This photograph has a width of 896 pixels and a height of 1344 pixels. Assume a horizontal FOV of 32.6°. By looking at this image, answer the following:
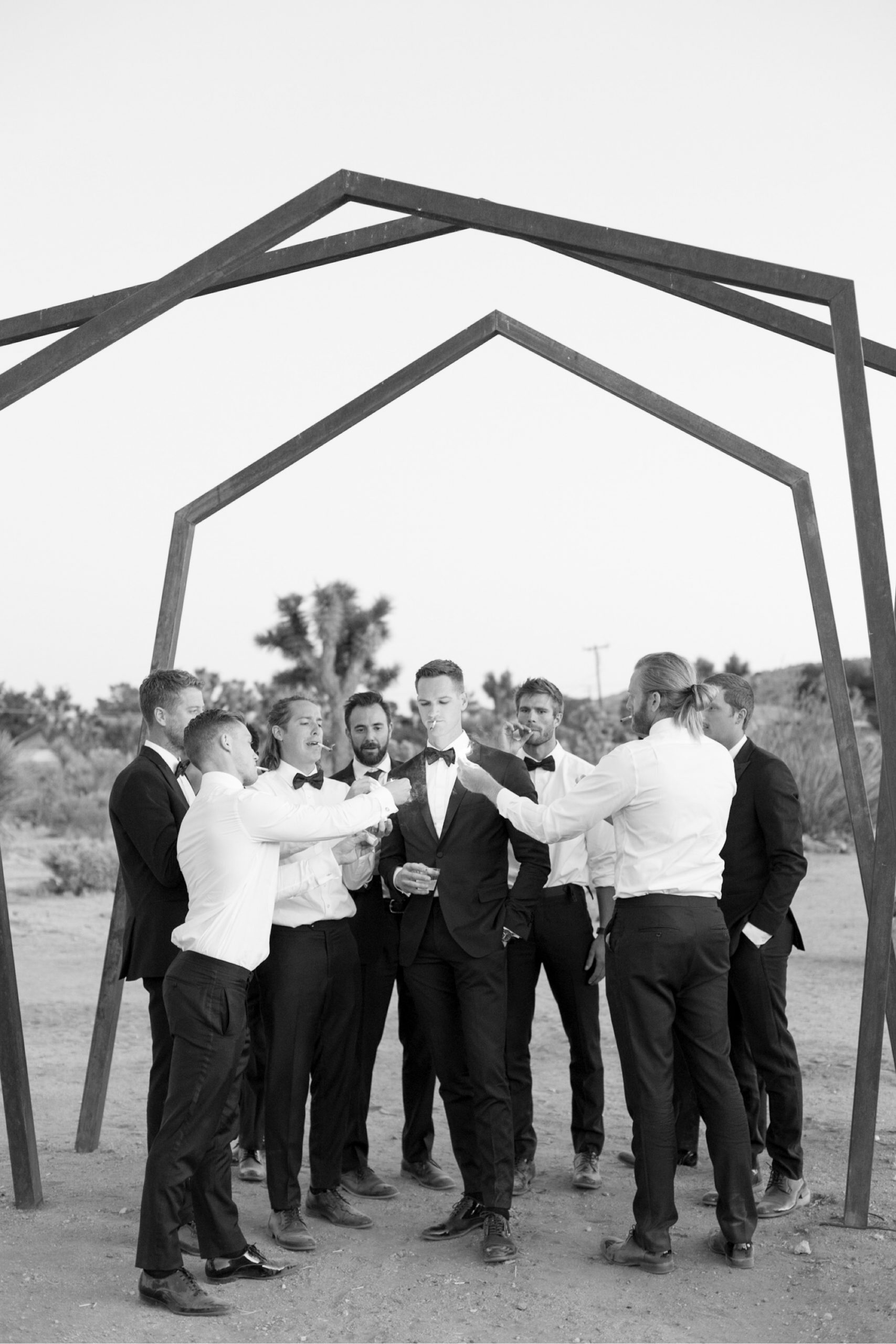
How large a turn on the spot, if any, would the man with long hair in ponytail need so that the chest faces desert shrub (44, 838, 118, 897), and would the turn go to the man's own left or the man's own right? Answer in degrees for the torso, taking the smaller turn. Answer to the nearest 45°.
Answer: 0° — they already face it

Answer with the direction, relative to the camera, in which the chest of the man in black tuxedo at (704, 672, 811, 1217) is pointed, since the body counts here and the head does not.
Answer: to the viewer's left

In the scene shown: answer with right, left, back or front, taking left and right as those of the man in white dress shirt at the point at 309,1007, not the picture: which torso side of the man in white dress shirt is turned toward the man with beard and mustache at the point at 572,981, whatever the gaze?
left

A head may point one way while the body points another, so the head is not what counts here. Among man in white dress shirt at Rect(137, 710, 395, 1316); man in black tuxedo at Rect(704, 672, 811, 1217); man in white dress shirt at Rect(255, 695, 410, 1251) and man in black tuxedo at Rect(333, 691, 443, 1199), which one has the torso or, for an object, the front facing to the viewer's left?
man in black tuxedo at Rect(704, 672, 811, 1217)

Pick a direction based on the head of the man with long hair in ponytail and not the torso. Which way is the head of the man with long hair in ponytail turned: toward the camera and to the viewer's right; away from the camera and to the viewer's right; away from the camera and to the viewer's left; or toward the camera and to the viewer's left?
away from the camera and to the viewer's left

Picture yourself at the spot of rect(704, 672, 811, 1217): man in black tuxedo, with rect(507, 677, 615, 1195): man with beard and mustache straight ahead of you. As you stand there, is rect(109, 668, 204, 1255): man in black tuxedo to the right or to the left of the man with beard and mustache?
left

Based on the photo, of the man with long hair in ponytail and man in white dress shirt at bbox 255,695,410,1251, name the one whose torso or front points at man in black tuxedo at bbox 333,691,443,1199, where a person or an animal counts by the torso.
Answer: the man with long hair in ponytail

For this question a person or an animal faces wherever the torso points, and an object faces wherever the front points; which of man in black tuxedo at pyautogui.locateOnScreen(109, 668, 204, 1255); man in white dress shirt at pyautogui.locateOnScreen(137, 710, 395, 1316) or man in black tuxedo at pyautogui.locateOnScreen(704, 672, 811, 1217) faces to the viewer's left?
man in black tuxedo at pyautogui.locateOnScreen(704, 672, 811, 1217)

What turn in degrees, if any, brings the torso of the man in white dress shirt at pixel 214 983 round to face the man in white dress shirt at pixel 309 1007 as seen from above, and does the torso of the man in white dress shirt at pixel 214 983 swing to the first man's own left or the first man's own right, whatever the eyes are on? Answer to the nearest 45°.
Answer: approximately 45° to the first man's own left

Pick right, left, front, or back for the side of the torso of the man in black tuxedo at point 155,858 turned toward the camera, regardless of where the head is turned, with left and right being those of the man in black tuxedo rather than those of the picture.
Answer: right

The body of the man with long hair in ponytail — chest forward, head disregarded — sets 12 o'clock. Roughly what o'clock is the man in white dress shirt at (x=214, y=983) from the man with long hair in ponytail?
The man in white dress shirt is roughly at 10 o'clock from the man with long hair in ponytail.

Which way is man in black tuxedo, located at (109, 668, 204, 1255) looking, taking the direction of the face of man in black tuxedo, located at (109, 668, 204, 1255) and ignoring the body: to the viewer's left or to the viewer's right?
to the viewer's right

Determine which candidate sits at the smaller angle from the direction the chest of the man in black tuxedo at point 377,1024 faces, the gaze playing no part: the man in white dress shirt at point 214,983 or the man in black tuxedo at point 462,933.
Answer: the man in black tuxedo

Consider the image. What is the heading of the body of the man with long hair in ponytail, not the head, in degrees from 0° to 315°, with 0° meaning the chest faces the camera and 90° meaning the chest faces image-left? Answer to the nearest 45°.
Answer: approximately 135°

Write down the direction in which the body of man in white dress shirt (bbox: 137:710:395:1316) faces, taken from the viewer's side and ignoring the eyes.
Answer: to the viewer's right
